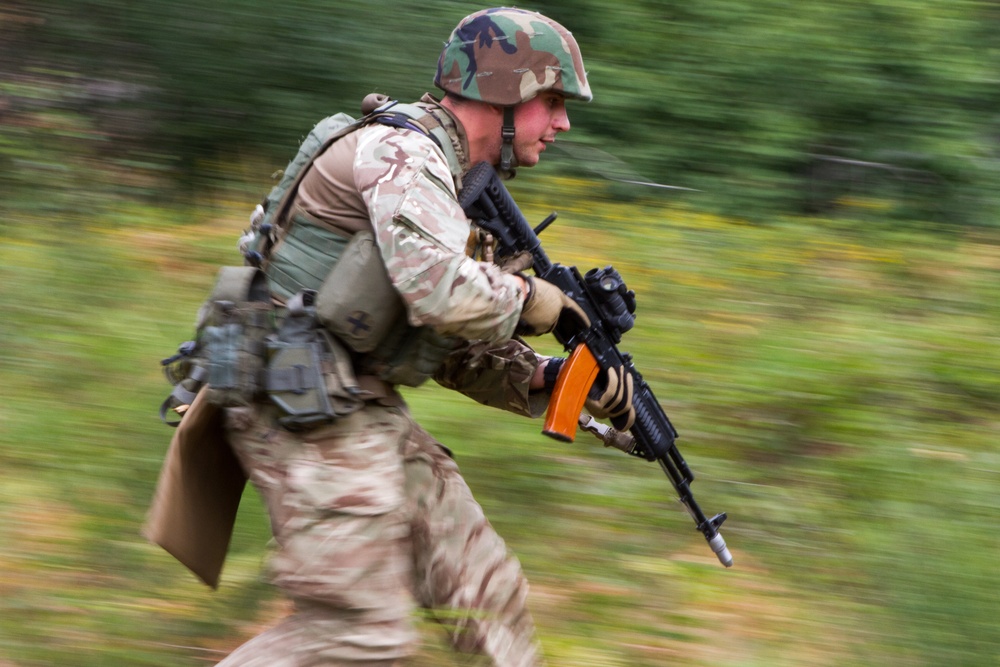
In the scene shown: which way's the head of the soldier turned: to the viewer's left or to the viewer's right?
to the viewer's right

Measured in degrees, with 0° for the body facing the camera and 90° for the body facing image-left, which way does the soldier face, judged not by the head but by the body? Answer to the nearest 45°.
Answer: approximately 270°
